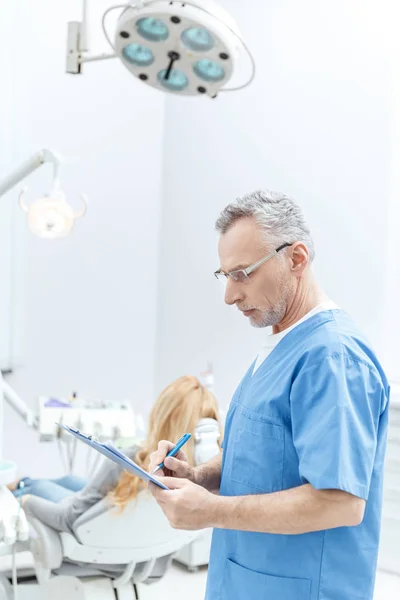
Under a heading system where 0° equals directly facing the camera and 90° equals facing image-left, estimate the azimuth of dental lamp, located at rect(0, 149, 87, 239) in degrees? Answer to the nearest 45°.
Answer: approximately 0°

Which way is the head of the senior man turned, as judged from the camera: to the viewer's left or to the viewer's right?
to the viewer's left

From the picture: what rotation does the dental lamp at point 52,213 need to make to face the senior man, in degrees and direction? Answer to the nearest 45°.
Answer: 0° — it already faces them
